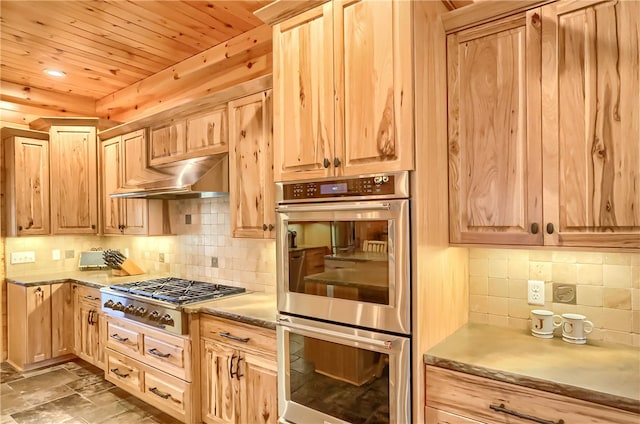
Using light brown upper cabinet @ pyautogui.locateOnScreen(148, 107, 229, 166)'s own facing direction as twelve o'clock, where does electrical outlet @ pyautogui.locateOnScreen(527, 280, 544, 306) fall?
The electrical outlet is roughly at 9 o'clock from the light brown upper cabinet.

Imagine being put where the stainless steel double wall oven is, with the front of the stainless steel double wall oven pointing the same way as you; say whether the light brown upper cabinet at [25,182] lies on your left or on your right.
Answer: on your right

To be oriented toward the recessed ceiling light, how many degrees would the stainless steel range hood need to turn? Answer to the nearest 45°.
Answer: approximately 90° to its right

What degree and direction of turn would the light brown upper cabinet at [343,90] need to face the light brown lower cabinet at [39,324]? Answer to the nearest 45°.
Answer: approximately 90° to its right

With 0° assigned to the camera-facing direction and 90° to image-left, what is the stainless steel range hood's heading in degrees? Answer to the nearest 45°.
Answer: approximately 45°

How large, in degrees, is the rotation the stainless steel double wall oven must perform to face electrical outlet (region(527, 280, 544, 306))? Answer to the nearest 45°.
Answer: approximately 135° to its left

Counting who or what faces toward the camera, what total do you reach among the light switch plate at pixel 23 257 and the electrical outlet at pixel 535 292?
2

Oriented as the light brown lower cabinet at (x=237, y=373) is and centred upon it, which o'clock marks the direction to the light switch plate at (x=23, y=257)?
The light switch plate is roughly at 3 o'clock from the light brown lower cabinet.

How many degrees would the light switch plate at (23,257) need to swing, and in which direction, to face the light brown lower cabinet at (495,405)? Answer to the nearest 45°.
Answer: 0° — it already faces it

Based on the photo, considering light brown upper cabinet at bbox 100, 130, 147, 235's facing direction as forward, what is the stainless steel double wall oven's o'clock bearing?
The stainless steel double wall oven is roughly at 10 o'clock from the light brown upper cabinet.

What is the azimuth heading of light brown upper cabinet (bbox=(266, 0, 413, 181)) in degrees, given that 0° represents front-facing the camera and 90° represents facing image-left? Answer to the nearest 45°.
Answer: approximately 45°

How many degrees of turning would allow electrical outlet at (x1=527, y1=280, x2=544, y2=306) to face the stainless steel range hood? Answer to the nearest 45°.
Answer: approximately 90° to its right

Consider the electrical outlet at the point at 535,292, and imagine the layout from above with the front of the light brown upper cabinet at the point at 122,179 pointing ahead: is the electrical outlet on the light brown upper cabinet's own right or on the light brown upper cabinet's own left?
on the light brown upper cabinet's own left

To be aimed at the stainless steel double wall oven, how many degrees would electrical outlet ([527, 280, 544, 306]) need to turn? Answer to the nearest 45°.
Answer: approximately 45° to its right

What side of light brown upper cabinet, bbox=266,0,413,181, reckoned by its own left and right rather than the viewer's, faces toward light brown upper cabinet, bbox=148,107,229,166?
right
